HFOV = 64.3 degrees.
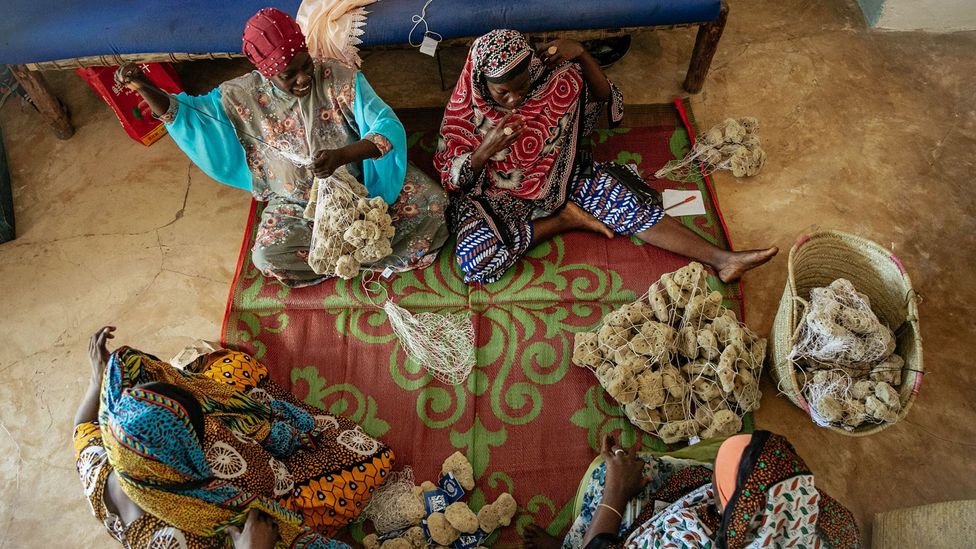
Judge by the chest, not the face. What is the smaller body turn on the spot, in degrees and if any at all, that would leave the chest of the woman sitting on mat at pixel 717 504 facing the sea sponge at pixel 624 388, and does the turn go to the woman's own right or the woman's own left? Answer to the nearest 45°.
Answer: approximately 45° to the woman's own right

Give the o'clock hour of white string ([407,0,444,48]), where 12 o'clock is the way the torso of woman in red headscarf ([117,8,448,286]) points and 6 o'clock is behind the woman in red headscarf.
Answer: The white string is roughly at 8 o'clock from the woman in red headscarf.

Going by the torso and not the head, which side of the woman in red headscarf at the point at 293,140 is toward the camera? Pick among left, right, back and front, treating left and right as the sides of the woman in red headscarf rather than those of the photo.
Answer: front

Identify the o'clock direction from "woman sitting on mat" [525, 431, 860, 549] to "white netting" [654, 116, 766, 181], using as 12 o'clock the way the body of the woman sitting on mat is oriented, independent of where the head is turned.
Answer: The white netting is roughly at 3 o'clock from the woman sitting on mat.

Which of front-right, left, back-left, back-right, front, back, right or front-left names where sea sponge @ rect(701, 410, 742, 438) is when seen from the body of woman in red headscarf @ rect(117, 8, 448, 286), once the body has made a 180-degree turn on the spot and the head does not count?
back-right

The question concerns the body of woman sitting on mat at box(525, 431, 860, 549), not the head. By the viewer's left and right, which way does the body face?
facing to the left of the viewer

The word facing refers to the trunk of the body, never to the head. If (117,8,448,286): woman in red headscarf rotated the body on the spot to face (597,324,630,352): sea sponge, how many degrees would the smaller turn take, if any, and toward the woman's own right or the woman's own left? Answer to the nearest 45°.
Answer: approximately 45° to the woman's own left

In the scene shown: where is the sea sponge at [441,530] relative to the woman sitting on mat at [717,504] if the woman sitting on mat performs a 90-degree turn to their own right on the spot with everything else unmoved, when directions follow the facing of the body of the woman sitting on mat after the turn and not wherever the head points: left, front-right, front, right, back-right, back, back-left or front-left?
left

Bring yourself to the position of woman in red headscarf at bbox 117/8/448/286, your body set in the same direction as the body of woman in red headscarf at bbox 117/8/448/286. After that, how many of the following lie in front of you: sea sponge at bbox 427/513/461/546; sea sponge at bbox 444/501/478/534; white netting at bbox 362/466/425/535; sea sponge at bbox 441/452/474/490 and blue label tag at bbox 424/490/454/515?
5

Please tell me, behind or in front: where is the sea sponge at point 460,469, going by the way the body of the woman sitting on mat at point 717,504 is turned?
in front

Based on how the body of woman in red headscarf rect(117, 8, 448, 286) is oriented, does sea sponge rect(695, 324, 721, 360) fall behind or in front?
in front

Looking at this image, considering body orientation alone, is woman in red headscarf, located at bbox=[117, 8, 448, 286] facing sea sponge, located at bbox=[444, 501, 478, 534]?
yes

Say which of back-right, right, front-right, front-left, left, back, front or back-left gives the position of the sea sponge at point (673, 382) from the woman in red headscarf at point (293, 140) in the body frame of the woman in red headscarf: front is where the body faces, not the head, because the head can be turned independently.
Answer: front-left

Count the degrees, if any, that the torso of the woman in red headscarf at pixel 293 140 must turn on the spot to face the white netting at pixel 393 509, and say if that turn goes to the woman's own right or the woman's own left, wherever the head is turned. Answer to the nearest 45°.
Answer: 0° — they already face it

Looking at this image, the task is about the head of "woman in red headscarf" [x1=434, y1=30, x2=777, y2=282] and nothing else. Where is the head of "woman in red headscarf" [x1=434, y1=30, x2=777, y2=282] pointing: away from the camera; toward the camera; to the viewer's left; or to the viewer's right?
toward the camera

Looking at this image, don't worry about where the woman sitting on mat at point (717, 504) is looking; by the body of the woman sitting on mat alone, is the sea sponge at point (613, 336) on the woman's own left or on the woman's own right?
on the woman's own right
